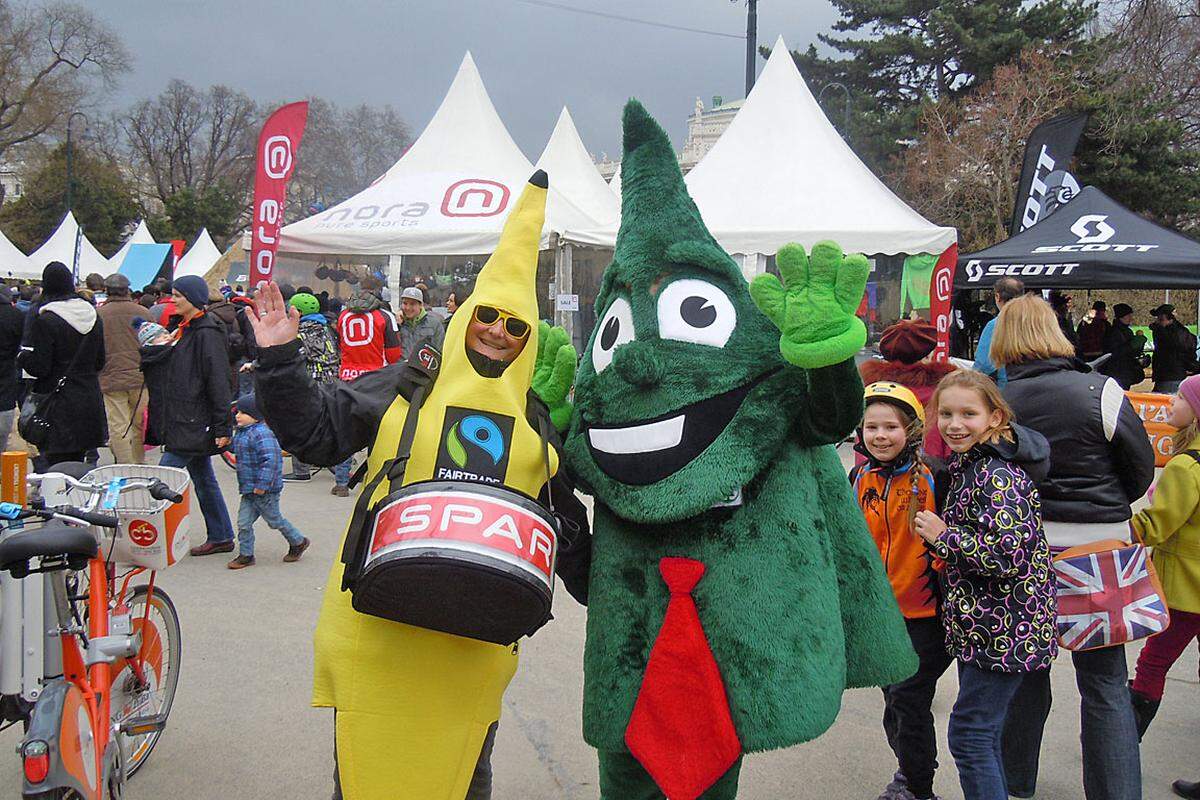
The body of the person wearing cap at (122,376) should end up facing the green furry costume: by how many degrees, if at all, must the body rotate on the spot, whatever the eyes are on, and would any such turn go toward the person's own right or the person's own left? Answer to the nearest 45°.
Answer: approximately 180°

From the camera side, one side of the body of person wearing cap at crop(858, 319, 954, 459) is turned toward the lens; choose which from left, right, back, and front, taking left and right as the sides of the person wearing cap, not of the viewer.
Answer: back

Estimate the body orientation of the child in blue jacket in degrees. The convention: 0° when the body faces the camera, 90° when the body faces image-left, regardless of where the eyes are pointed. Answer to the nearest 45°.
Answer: approximately 90°

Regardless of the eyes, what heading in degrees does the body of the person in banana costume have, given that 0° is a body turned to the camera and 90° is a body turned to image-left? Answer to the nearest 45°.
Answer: approximately 0°

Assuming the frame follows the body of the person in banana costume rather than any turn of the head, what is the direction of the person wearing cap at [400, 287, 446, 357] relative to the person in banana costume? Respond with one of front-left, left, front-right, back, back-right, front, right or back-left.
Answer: back

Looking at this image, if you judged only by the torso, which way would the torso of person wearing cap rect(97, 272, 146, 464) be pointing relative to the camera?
away from the camera

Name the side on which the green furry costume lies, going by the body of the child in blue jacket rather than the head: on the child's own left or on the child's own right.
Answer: on the child's own left

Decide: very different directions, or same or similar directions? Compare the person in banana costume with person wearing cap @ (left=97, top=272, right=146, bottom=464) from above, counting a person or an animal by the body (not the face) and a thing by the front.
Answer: very different directions

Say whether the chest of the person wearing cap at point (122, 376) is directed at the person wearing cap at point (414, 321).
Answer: no
